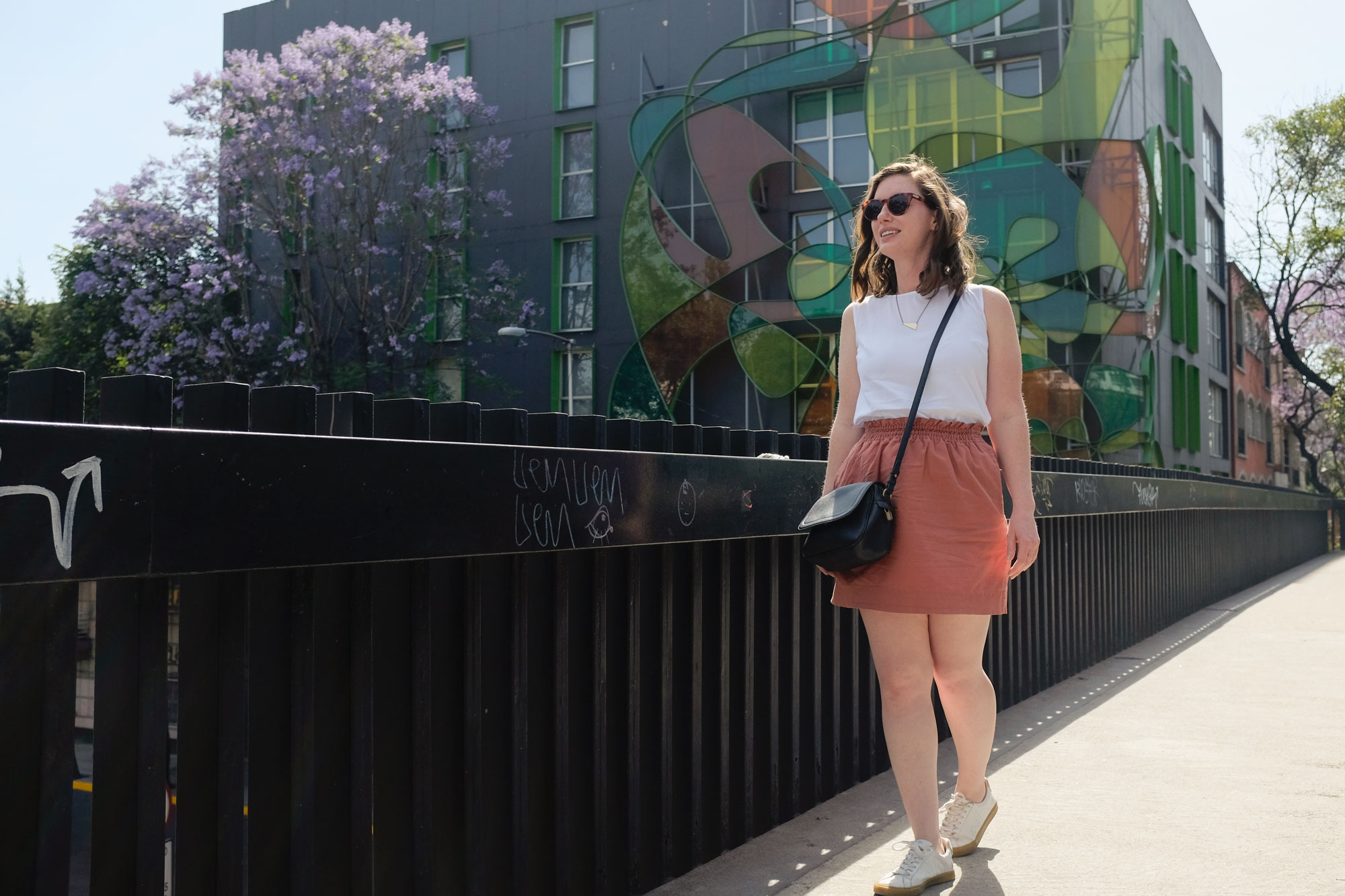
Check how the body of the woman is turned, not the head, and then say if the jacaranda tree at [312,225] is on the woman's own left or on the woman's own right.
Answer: on the woman's own right

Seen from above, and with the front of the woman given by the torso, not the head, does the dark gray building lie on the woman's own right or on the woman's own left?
on the woman's own right

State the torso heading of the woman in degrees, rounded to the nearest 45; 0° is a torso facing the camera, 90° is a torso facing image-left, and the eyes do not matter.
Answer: approximately 45°
